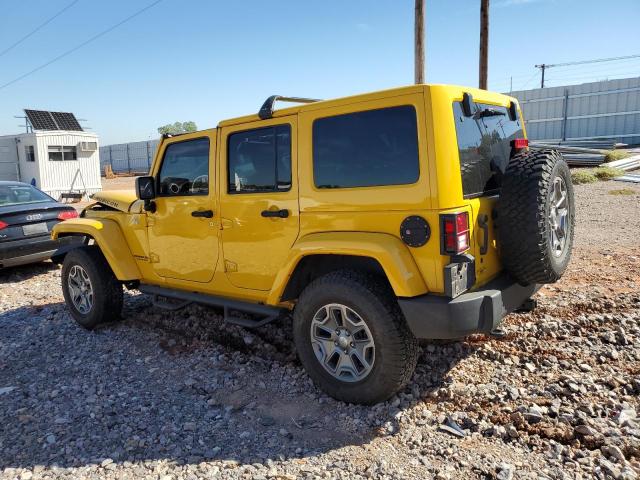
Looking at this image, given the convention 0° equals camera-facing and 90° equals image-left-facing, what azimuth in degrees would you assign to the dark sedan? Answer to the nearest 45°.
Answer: approximately 135°

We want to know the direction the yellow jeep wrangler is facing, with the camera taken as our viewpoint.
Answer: facing away from the viewer and to the left of the viewer

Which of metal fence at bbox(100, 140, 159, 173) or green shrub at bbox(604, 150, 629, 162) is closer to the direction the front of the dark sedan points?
the metal fence

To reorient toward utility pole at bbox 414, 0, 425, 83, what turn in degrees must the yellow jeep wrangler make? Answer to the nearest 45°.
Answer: approximately 45° to its right

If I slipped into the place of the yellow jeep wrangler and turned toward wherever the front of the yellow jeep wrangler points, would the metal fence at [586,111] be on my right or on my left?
on my right

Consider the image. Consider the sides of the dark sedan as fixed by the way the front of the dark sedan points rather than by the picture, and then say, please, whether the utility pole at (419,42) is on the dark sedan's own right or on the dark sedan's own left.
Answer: on the dark sedan's own right

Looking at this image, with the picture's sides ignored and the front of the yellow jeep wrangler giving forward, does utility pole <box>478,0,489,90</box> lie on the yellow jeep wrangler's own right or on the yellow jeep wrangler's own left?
on the yellow jeep wrangler's own right

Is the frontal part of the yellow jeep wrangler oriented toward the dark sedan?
yes
